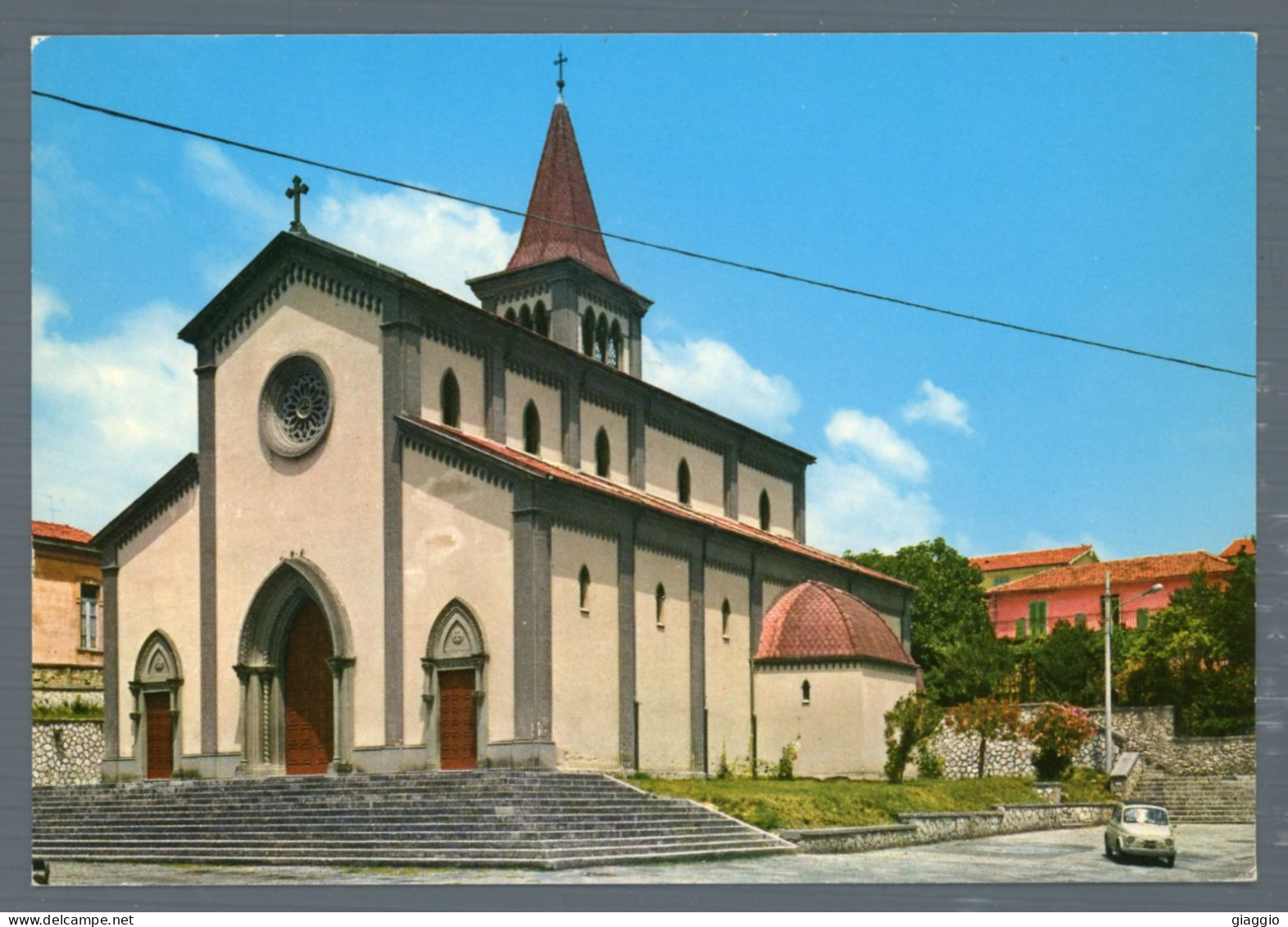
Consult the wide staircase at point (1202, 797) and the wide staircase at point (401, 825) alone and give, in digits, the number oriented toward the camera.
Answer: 2

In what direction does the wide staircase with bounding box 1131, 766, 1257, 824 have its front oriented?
toward the camera

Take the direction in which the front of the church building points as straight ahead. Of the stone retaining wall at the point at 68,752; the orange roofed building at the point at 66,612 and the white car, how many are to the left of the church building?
1

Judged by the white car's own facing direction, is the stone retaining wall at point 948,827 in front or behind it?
behind

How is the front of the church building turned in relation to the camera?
facing the viewer and to the left of the viewer

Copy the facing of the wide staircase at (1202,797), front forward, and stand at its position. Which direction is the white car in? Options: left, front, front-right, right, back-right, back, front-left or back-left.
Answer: front

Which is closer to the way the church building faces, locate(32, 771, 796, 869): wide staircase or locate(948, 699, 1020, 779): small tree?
the wide staircase

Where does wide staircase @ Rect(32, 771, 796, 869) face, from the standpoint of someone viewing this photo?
facing the viewer

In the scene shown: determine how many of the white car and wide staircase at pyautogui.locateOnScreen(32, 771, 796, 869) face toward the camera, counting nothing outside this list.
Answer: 2

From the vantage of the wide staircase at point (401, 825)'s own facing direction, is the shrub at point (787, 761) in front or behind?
behind

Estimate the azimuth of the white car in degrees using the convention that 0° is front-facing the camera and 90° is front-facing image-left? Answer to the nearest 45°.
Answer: approximately 0°

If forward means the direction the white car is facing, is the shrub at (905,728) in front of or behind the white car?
behind

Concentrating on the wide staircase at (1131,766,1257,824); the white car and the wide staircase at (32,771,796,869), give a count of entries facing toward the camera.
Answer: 3

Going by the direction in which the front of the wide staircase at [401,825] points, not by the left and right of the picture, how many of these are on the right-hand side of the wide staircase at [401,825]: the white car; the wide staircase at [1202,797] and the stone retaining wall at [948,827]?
0

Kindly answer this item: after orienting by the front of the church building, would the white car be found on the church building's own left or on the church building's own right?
on the church building's own left

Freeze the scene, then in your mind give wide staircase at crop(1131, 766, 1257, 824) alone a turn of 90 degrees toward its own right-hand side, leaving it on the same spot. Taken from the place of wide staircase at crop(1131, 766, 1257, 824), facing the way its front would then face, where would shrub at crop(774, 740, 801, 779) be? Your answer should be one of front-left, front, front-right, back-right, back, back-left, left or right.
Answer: front

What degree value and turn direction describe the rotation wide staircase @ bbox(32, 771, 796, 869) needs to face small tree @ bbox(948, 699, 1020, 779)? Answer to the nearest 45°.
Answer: approximately 135° to its left
